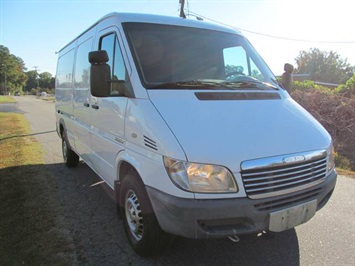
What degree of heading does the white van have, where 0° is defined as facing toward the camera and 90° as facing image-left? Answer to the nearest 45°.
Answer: approximately 315°
